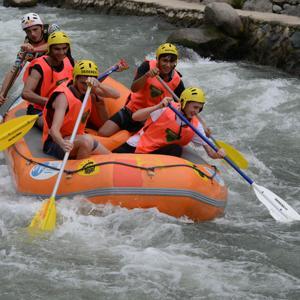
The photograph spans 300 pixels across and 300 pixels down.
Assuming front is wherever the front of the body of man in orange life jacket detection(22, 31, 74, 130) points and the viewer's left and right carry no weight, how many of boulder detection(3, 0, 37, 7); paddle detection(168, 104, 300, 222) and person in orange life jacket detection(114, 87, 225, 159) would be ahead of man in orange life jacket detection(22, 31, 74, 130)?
2

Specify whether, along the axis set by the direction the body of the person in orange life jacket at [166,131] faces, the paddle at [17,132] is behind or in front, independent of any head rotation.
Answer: behind

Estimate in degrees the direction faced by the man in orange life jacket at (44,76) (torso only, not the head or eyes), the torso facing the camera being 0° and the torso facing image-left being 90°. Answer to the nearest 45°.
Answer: approximately 315°

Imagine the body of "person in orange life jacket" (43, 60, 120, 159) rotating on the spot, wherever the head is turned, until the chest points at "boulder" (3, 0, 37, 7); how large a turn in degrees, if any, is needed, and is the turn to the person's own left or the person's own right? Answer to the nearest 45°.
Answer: approximately 135° to the person's own left

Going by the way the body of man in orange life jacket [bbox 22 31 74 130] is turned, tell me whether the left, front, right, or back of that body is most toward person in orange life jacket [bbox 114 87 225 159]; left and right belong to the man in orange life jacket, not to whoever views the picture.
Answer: front

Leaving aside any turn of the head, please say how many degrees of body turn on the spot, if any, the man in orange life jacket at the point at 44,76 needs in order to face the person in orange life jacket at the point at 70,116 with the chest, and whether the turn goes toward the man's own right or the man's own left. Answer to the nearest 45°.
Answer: approximately 45° to the man's own right

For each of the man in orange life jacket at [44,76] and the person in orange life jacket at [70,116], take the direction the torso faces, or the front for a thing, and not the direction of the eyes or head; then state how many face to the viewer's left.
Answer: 0

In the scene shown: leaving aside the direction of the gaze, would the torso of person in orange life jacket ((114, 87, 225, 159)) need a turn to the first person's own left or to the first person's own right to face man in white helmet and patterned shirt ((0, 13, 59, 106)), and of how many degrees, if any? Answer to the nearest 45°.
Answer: approximately 180°

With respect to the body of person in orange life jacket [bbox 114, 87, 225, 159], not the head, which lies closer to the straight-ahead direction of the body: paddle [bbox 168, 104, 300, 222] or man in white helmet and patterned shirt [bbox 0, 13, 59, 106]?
the paddle

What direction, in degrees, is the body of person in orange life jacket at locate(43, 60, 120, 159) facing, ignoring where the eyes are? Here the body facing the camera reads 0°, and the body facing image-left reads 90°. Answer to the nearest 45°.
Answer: approximately 315°

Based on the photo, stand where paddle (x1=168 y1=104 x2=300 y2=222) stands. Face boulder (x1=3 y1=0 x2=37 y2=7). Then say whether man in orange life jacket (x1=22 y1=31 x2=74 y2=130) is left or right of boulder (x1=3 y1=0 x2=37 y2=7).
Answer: left
